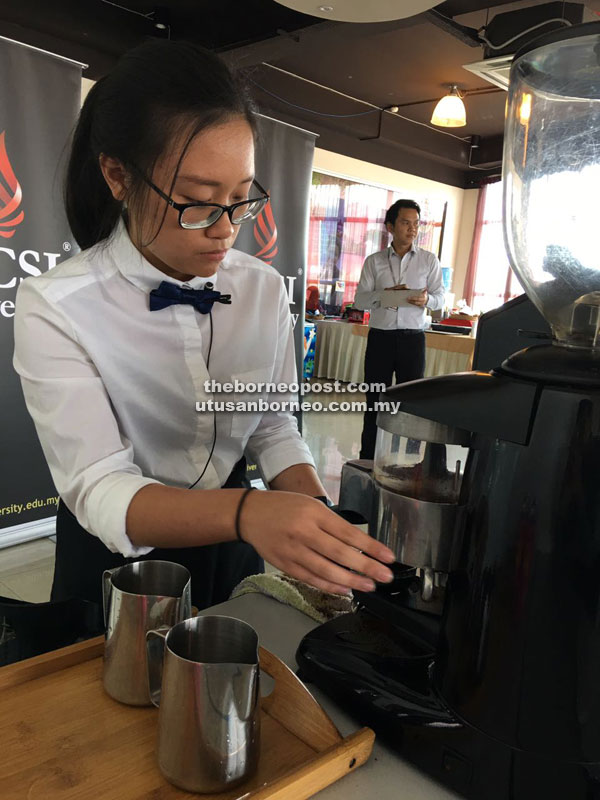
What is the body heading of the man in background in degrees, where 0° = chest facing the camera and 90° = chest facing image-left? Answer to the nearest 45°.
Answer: approximately 0°

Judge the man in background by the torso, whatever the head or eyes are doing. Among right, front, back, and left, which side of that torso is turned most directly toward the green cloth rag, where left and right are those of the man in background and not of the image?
front

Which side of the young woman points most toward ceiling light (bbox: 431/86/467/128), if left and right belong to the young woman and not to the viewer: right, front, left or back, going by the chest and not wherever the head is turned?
left

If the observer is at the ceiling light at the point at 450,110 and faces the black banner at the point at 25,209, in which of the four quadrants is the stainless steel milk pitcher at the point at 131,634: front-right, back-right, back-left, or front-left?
front-left

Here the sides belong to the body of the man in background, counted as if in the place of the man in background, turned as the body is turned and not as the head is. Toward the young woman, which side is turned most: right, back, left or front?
front

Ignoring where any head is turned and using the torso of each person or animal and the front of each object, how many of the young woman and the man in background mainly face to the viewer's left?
0

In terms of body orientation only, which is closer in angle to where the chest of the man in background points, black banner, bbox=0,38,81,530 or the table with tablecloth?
the black banner

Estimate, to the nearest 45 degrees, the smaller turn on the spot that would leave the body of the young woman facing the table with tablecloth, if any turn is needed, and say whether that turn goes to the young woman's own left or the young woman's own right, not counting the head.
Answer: approximately 135° to the young woman's own left

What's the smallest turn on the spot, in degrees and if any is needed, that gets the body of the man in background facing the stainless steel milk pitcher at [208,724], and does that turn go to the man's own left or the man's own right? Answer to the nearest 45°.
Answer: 0° — they already face it

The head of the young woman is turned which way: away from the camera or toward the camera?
toward the camera

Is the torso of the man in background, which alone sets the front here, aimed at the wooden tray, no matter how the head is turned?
yes

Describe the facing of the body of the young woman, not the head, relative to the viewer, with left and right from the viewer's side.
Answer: facing the viewer and to the right of the viewer

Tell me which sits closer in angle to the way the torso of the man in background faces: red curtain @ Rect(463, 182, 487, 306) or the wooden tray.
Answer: the wooden tray

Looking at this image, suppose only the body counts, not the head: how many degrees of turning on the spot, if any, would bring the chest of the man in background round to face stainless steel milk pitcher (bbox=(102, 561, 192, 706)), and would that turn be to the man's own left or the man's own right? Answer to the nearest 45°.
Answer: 0° — they already face it
